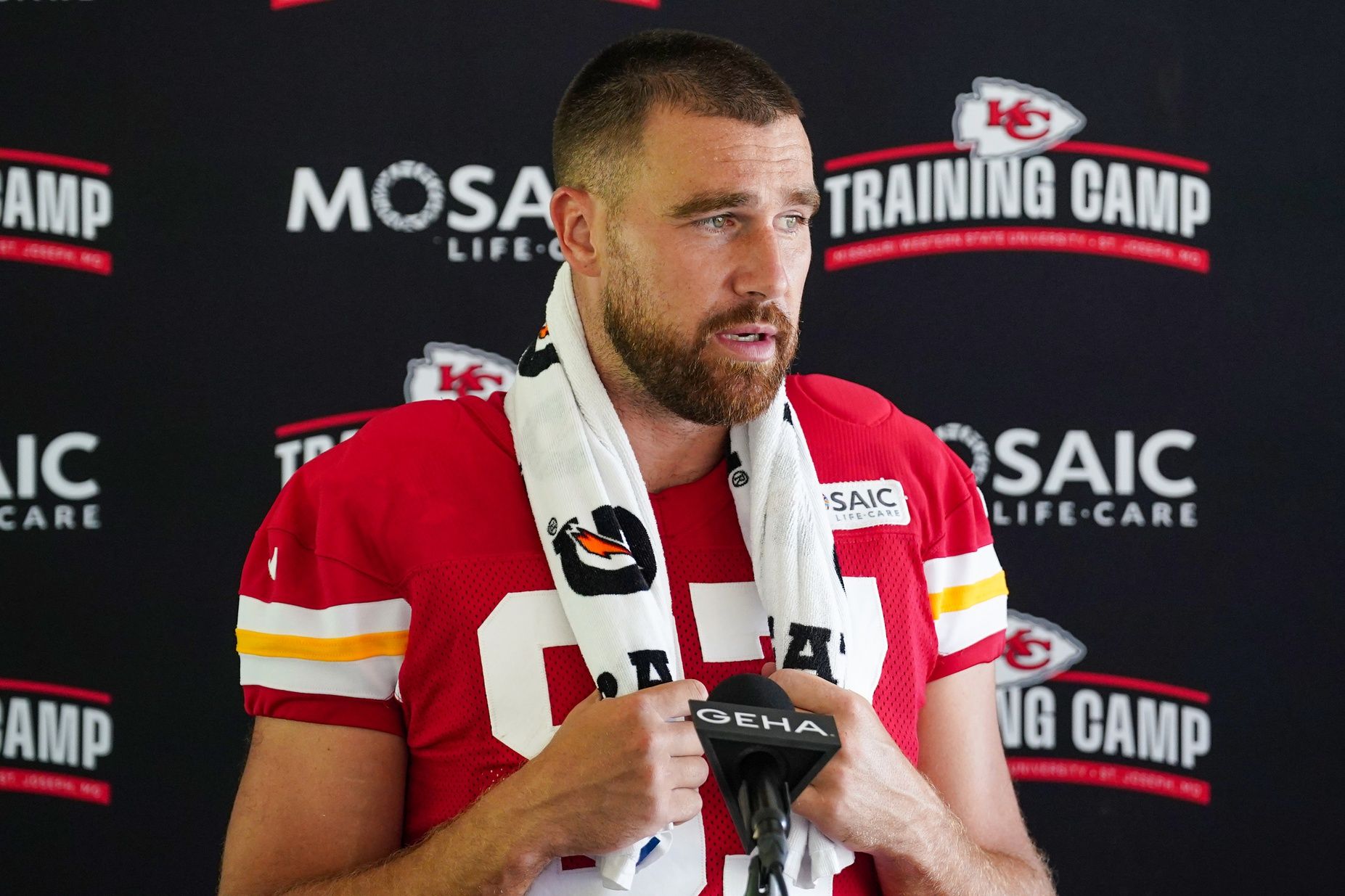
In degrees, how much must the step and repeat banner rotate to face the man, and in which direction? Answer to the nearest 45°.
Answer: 0° — it already faces them

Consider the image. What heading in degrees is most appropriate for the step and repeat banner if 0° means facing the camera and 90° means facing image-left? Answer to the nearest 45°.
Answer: approximately 0°
